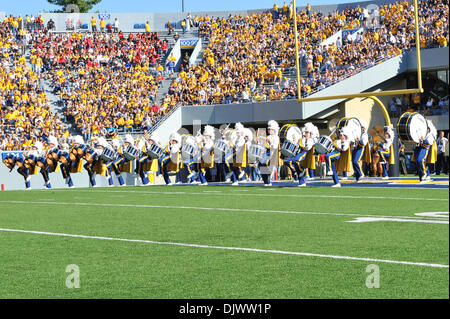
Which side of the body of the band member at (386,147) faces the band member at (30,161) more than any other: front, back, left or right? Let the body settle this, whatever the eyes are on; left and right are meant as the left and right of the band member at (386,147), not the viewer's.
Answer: front

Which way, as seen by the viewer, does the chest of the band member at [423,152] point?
to the viewer's left

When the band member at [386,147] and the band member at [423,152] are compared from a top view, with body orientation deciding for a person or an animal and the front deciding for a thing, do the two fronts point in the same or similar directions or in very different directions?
same or similar directions

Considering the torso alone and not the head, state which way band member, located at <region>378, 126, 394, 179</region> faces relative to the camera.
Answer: to the viewer's left

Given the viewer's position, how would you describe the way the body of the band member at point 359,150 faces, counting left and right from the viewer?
facing to the left of the viewer

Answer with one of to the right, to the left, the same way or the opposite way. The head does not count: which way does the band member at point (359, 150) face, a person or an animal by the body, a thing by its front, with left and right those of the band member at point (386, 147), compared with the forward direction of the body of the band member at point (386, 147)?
the same way

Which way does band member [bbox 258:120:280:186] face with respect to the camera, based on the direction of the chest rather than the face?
to the viewer's left

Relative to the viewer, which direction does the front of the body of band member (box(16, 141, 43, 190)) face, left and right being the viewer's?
facing to the left of the viewer
